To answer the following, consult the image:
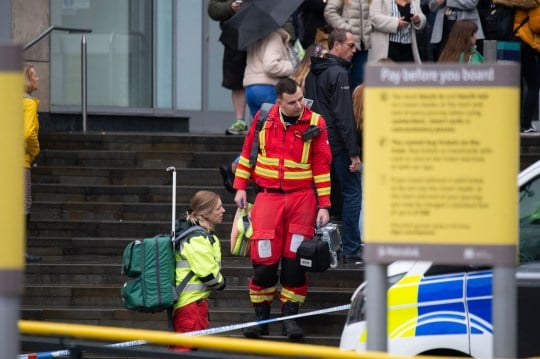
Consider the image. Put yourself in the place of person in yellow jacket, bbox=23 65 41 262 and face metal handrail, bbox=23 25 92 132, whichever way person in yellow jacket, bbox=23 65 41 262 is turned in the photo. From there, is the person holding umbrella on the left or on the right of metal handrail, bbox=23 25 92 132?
right

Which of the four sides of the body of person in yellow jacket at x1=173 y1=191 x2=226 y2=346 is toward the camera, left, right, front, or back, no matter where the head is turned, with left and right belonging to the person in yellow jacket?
right

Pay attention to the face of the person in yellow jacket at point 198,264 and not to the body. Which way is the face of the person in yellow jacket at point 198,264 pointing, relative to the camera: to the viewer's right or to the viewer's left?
to the viewer's right

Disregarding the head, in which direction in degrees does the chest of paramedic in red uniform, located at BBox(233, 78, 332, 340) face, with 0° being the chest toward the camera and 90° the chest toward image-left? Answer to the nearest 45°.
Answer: approximately 0°

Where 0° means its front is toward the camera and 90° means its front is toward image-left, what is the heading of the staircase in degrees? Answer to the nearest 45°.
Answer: approximately 0°

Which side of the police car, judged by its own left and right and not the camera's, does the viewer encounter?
left

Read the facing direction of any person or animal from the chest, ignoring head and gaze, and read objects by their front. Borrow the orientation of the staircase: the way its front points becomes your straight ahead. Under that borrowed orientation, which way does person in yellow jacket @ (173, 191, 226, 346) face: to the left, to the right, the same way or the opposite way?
to the left

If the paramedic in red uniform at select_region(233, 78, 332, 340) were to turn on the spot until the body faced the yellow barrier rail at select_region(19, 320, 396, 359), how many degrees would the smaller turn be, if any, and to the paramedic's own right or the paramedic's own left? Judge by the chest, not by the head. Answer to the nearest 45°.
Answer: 0° — they already face it

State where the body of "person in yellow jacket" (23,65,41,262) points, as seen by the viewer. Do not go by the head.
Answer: to the viewer's right

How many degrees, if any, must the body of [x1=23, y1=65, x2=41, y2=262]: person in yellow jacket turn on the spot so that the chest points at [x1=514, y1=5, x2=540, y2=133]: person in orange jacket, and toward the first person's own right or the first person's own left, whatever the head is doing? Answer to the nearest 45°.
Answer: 0° — they already face them
